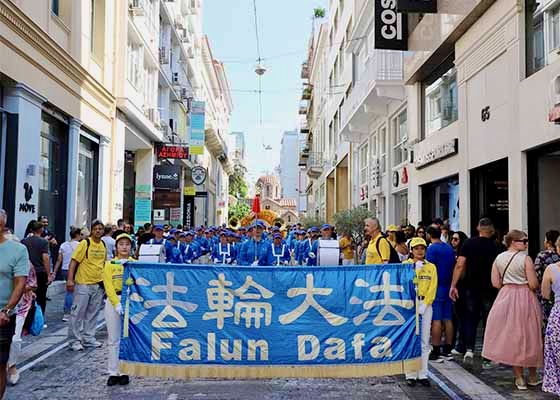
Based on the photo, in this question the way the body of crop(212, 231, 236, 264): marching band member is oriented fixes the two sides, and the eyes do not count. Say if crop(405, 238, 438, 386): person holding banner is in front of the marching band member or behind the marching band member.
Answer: in front

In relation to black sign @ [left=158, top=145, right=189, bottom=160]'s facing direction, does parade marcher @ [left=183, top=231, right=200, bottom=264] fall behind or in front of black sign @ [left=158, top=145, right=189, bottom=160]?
in front

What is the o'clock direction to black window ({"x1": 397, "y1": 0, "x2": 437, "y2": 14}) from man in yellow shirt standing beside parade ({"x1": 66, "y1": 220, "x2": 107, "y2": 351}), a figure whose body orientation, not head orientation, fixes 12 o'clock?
The black window is roughly at 10 o'clock from the man in yellow shirt standing beside parade.

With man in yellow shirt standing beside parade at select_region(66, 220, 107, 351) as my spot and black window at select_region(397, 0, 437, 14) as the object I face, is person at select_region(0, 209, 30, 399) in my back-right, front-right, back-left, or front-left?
back-right

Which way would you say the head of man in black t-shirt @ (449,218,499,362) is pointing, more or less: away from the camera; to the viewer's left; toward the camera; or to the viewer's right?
away from the camera

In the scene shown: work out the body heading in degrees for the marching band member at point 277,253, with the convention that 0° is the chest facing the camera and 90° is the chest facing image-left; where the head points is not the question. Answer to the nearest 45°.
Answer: approximately 0°
